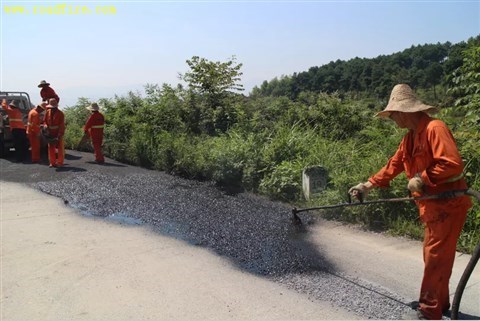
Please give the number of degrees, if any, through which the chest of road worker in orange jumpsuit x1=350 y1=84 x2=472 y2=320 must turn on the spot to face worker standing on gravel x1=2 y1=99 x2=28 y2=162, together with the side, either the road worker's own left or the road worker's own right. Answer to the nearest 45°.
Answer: approximately 45° to the road worker's own right

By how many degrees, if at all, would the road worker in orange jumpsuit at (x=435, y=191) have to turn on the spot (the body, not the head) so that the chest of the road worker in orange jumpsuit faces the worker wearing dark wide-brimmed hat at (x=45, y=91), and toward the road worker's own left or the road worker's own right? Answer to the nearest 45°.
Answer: approximately 45° to the road worker's own right

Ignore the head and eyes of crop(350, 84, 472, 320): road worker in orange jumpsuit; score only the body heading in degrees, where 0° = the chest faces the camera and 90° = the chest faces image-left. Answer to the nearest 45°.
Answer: approximately 90°
